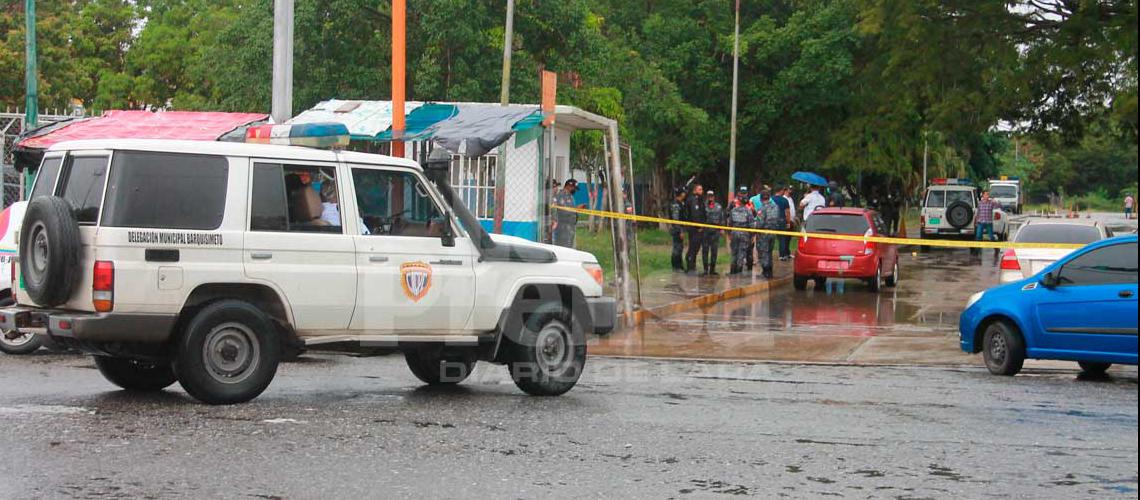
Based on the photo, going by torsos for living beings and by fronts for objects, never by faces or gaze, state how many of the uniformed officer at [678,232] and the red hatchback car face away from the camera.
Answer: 1

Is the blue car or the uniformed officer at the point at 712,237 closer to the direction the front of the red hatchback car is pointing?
the uniformed officer

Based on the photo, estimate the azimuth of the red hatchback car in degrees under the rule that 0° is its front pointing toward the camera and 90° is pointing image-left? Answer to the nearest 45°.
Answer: approximately 180°

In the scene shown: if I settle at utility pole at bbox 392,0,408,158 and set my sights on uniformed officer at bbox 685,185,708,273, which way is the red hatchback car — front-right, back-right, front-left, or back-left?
front-right

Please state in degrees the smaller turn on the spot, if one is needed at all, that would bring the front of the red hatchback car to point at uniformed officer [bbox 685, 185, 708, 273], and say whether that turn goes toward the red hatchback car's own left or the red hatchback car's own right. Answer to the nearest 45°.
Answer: approximately 90° to the red hatchback car's own left

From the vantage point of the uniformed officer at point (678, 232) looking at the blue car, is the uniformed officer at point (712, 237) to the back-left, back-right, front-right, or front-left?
front-left

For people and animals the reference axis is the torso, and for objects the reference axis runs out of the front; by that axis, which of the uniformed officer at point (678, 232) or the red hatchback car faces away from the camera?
the red hatchback car

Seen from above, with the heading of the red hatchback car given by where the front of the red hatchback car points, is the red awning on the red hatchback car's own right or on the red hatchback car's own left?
on the red hatchback car's own left

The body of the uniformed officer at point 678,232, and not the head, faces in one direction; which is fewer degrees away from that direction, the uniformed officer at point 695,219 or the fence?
the uniformed officer

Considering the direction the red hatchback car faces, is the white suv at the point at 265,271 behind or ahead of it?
behind

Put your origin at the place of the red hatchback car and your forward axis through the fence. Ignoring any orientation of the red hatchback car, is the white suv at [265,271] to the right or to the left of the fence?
left

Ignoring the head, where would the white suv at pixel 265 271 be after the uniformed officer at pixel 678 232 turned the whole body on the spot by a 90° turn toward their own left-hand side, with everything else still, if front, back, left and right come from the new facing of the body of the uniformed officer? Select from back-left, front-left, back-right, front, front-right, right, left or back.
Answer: back

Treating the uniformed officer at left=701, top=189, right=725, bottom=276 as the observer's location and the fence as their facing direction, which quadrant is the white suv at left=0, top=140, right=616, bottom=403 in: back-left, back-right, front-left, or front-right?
front-left
